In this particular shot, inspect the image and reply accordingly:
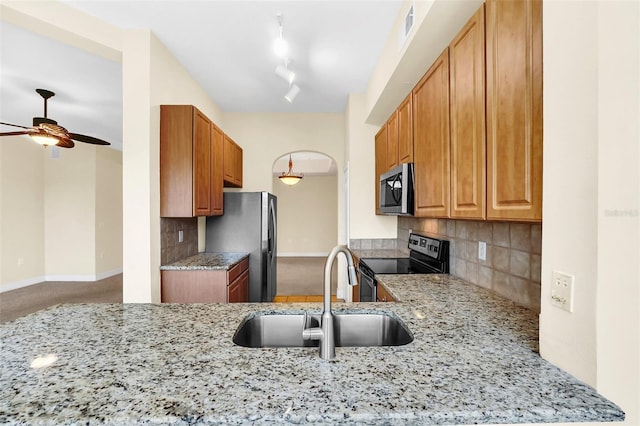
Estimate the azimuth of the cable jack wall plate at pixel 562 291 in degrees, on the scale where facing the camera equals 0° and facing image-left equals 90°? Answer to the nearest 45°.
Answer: approximately 45°

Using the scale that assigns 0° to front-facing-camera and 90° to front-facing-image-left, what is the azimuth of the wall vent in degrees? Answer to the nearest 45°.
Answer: approximately 90°

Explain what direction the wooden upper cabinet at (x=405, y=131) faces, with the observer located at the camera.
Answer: facing to the left of the viewer

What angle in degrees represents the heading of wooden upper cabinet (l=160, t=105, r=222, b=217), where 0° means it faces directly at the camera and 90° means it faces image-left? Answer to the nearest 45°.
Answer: approximately 270°

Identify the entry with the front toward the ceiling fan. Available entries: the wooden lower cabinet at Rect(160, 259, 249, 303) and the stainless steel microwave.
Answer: the stainless steel microwave

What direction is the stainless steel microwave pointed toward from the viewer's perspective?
to the viewer's left

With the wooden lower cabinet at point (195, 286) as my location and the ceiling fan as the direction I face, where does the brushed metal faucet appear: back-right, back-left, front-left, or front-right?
back-left

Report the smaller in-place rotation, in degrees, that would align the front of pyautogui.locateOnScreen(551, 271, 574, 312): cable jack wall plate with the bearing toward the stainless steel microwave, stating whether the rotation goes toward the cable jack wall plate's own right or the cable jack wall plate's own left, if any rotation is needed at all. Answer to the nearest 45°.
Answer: approximately 90° to the cable jack wall plate's own right

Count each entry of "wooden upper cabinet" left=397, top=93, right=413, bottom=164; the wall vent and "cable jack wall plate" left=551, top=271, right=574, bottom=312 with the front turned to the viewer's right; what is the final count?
0

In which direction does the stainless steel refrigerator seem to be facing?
to the viewer's right

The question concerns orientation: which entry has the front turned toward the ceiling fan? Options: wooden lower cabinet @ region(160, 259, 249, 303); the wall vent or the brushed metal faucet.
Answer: the wall vent

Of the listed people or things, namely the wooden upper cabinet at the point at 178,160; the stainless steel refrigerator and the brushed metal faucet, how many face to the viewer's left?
0
